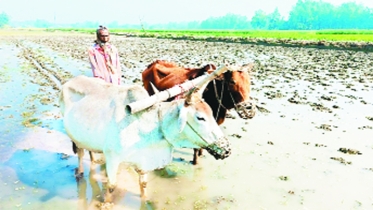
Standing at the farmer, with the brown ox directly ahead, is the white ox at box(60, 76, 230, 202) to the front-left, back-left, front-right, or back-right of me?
front-right

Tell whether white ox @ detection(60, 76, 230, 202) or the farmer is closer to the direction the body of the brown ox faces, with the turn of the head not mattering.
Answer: the white ox

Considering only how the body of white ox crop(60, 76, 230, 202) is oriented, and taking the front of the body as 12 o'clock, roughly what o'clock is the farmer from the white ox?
The farmer is roughly at 7 o'clock from the white ox.

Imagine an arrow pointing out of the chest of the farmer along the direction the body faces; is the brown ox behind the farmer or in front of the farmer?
in front

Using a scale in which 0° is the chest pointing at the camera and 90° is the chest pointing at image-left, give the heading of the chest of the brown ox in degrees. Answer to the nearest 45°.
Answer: approximately 315°

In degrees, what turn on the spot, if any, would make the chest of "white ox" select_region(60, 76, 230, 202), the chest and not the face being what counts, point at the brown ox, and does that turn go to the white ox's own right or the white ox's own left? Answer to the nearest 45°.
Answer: approximately 90° to the white ox's own left

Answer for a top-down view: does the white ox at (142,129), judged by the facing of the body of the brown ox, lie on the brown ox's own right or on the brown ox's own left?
on the brown ox's own right

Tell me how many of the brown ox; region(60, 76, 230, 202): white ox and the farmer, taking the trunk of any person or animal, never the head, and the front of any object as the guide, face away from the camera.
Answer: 0

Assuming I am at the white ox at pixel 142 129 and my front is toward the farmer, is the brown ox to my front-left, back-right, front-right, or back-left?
front-right

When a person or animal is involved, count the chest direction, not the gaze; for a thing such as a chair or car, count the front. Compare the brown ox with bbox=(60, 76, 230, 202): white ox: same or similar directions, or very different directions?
same or similar directions

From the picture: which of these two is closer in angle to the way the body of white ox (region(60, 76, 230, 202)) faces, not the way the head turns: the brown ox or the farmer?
the brown ox

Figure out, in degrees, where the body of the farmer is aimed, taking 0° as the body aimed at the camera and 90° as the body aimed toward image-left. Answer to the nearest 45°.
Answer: approximately 315°
